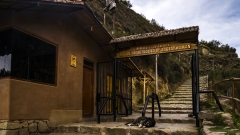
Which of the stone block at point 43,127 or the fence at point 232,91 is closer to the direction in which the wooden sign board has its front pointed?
the stone block

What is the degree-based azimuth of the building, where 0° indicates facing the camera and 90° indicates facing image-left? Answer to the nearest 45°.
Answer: approximately 315°

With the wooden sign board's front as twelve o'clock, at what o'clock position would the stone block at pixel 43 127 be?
The stone block is roughly at 2 o'clock from the wooden sign board.

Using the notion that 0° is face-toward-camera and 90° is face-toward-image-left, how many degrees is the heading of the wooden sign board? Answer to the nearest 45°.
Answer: approximately 0°

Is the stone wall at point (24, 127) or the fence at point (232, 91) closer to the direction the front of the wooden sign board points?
the stone wall
